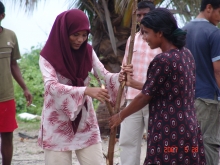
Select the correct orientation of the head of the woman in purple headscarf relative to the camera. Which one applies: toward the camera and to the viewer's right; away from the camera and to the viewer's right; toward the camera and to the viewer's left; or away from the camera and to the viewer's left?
toward the camera and to the viewer's right

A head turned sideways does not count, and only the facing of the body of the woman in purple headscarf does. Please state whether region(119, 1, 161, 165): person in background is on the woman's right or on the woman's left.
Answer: on the woman's left

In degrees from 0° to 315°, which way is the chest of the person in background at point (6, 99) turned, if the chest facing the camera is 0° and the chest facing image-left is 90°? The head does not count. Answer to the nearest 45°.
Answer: approximately 0°

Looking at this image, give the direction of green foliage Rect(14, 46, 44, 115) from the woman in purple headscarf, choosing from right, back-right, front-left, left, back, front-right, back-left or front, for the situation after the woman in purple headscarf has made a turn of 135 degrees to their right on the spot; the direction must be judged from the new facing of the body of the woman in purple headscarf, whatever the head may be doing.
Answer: right

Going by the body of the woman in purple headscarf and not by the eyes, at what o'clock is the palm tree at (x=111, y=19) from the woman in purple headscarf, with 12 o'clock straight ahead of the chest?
The palm tree is roughly at 8 o'clock from the woman in purple headscarf.

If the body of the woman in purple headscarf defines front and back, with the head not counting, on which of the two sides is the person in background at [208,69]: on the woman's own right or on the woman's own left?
on the woman's own left
